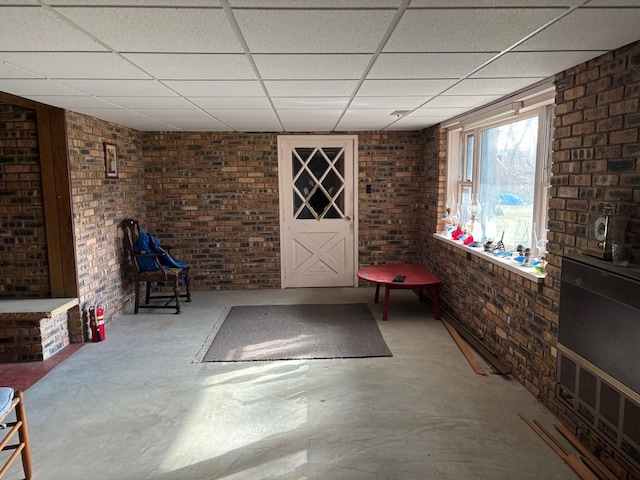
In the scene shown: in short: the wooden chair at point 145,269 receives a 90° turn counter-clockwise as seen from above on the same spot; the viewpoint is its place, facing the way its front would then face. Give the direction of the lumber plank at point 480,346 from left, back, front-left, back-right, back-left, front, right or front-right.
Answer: back-right

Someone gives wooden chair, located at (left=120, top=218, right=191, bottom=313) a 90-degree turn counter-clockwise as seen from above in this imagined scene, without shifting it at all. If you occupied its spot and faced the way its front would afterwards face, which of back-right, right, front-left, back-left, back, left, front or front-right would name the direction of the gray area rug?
back-right

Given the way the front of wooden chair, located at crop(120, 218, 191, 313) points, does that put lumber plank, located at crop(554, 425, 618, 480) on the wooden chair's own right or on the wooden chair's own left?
on the wooden chair's own right

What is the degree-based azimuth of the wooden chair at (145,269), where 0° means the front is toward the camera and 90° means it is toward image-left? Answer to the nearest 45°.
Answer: approximately 270°

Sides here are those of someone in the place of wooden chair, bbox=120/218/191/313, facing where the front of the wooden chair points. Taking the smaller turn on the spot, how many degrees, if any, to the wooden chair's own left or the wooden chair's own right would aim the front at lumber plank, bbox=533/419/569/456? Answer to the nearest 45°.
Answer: approximately 45° to the wooden chair's own right

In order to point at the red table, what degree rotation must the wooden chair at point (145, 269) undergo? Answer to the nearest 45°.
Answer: approximately 45° to its right

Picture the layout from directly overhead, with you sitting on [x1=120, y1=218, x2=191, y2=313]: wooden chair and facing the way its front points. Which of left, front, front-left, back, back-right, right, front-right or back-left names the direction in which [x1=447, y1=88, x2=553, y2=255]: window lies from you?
front-right

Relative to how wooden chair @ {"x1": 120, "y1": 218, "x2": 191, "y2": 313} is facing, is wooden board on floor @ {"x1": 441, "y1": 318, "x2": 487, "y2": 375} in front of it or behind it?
in front
